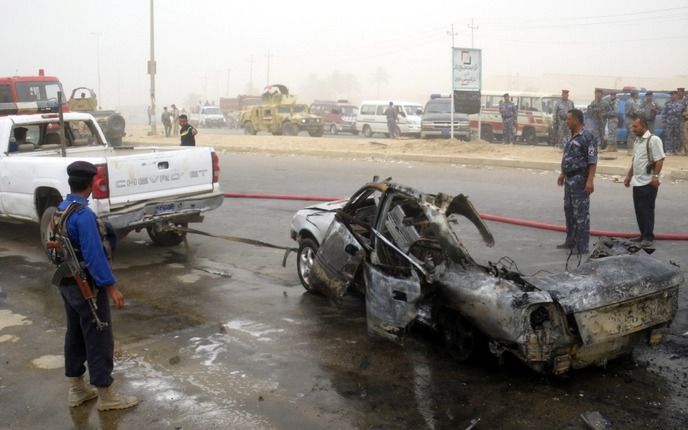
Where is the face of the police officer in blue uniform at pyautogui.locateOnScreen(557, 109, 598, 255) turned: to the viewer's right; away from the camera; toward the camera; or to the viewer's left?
to the viewer's left

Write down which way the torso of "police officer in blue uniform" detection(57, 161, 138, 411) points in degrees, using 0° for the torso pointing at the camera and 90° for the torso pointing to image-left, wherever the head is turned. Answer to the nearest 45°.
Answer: approximately 225°

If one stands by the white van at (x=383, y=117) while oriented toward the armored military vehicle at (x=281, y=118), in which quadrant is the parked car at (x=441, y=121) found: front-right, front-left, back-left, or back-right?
back-left

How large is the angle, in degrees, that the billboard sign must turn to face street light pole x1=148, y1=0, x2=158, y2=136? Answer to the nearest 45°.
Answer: approximately 135° to its right

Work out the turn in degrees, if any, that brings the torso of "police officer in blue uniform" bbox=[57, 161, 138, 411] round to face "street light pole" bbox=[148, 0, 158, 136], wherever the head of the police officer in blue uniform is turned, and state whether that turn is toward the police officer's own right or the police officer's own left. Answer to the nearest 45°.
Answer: approximately 45° to the police officer's own left

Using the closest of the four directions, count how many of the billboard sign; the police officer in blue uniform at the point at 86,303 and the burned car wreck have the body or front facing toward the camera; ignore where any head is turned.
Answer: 1

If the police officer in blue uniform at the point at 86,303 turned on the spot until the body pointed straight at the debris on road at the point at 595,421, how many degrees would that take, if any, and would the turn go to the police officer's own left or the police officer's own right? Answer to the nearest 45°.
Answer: approximately 90° to the police officer's own right

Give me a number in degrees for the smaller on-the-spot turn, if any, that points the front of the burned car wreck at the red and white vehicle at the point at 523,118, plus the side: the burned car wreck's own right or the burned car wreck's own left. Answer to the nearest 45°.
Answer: approximately 45° to the burned car wreck's own right

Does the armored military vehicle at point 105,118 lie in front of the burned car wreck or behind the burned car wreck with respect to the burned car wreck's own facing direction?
in front

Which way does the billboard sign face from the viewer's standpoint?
toward the camera

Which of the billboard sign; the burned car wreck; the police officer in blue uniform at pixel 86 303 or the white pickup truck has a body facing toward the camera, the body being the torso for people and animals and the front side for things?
the billboard sign

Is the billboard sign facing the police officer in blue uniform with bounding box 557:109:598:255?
yes

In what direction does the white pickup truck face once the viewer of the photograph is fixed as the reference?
facing away from the viewer and to the left of the viewer
